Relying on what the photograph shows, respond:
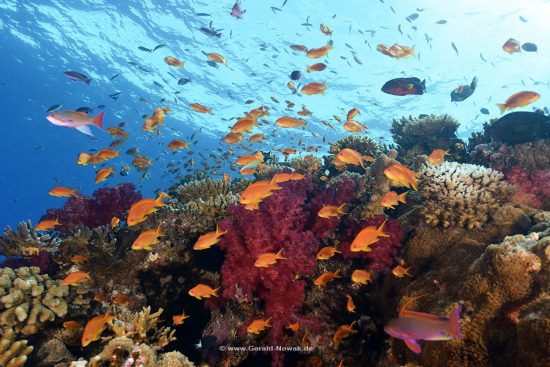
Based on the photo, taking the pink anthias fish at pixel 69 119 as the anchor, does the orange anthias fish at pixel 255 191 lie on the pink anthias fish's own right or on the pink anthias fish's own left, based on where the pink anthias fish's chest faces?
on the pink anthias fish's own left

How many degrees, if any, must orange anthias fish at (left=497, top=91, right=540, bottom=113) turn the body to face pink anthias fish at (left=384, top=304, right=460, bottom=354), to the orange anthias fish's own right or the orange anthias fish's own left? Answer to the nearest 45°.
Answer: approximately 90° to the orange anthias fish's own right

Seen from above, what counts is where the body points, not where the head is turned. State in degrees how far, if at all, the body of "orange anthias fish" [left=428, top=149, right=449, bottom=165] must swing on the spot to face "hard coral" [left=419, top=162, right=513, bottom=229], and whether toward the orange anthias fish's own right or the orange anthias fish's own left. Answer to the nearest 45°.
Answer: approximately 90° to the orange anthias fish's own left

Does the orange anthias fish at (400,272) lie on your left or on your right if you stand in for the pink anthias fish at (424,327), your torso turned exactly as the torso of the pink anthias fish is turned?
on your right

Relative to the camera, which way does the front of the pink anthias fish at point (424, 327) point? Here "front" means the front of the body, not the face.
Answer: to the viewer's left

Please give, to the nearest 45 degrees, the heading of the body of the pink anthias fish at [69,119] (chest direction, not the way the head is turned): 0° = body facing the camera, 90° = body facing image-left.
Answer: approximately 90°

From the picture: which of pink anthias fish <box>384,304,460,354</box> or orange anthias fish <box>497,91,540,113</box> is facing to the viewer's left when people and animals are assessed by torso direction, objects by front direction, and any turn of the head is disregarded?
the pink anthias fish

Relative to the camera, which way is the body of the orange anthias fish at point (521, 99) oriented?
to the viewer's right
